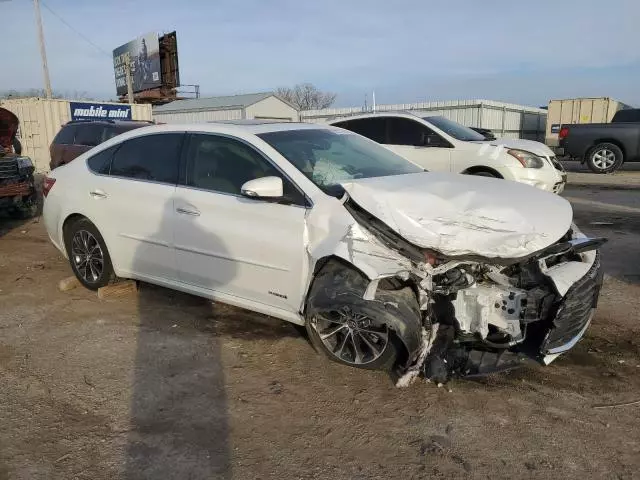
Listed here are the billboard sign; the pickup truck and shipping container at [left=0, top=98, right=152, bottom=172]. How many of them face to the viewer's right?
1

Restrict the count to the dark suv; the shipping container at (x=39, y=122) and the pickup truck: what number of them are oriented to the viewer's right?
2

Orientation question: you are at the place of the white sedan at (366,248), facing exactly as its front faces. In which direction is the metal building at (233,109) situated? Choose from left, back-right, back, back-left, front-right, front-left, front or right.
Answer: back-left

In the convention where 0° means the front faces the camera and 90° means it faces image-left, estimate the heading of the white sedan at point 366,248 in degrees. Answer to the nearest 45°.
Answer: approximately 315°

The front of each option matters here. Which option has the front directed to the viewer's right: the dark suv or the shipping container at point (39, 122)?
the dark suv

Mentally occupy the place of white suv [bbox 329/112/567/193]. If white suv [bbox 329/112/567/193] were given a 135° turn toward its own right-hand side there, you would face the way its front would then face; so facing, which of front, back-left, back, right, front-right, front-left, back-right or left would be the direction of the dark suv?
front

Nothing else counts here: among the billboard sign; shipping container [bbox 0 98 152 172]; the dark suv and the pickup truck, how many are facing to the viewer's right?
2

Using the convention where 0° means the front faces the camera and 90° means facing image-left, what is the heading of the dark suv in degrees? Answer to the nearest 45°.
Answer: approximately 270°

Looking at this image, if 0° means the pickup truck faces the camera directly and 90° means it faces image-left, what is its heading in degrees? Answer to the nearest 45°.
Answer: approximately 270°

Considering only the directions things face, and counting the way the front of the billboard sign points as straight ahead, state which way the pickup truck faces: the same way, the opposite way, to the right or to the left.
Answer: to the left

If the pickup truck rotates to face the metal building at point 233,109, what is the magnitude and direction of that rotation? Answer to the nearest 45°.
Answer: approximately 135° to its left
